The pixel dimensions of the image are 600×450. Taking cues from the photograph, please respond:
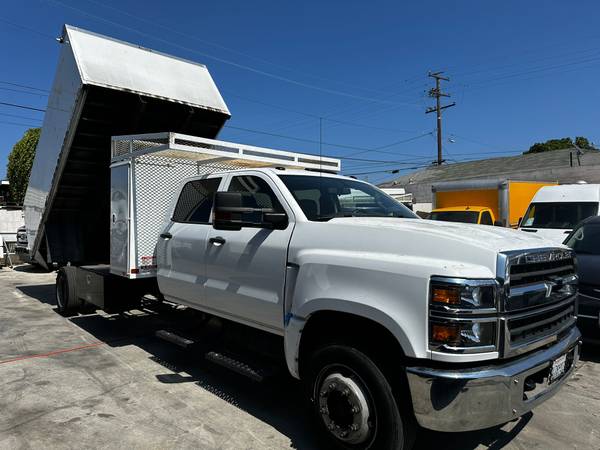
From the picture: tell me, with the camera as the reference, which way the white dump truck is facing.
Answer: facing the viewer and to the right of the viewer

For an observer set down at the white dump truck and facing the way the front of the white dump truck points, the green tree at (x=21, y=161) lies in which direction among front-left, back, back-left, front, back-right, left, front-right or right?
back

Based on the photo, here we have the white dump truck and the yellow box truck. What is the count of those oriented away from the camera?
0

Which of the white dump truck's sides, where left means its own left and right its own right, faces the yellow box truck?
left

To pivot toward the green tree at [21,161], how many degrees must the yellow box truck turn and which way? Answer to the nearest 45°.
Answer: approximately 45° to its right

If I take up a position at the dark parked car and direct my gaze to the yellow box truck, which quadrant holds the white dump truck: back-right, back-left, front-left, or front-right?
back-left

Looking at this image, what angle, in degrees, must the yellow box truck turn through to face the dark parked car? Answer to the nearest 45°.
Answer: approximately 45° to its left

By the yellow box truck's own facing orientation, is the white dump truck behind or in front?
in front
